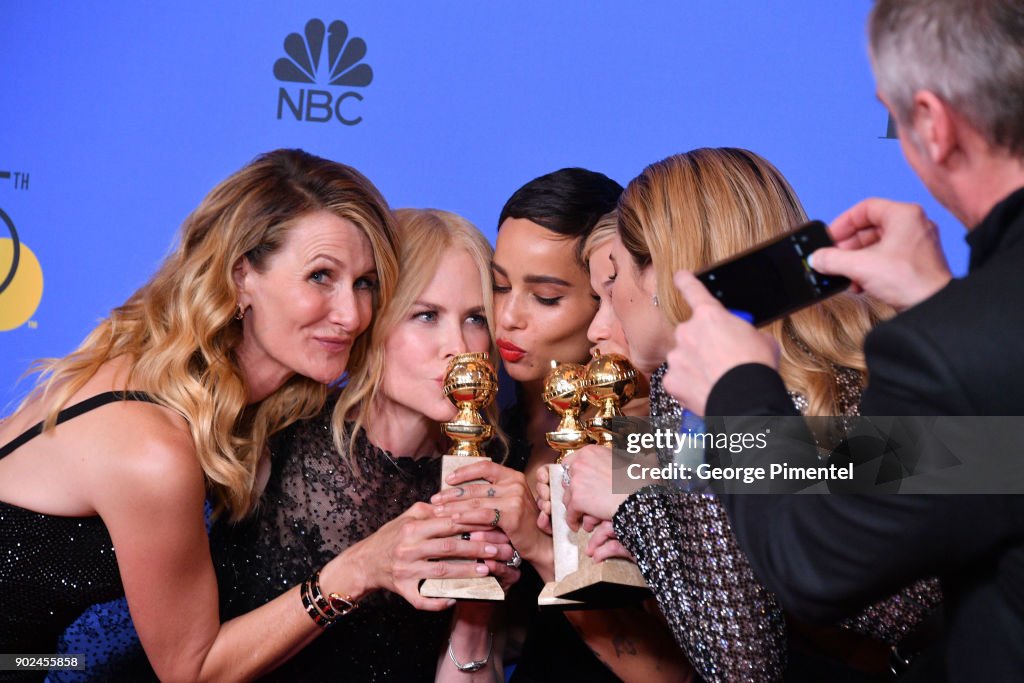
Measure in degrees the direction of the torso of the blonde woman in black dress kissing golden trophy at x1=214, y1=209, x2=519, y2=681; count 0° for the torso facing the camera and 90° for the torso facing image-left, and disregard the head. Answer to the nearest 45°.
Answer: approximately 315°

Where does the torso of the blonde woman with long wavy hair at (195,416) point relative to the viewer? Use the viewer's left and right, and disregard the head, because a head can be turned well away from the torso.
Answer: facing to the right of the viewer

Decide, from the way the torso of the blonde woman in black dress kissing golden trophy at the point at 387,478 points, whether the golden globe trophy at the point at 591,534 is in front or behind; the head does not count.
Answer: in front
